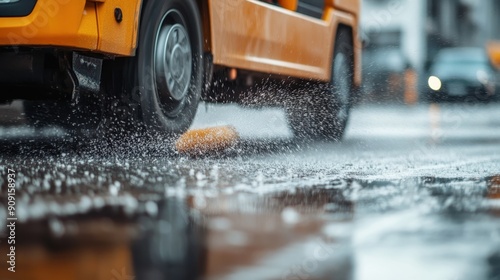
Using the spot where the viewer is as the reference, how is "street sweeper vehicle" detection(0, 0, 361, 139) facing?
facing the viewer and to the left of the viewer

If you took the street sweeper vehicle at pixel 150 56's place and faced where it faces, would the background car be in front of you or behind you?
behind
